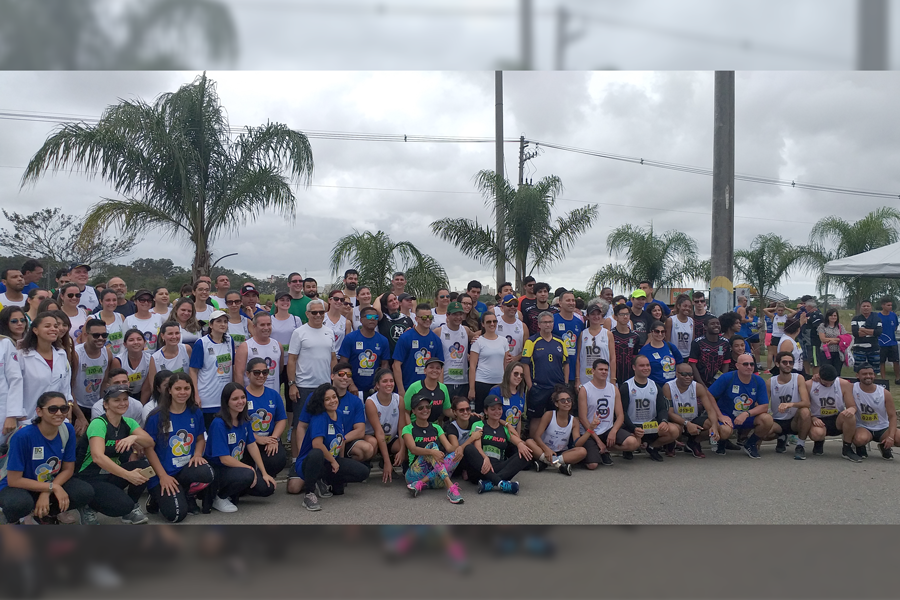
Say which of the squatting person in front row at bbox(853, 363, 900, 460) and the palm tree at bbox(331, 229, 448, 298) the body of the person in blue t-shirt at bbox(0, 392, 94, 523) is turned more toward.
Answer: the squatting person in front row

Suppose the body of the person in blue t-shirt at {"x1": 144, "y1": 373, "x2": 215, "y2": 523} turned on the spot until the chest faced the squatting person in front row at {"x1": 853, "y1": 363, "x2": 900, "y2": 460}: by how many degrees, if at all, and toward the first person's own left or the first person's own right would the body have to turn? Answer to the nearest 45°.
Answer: approximately 45° to the first person's own left
